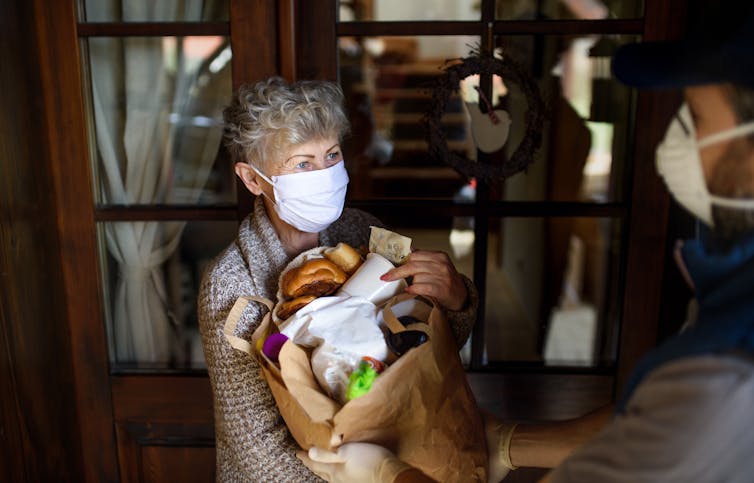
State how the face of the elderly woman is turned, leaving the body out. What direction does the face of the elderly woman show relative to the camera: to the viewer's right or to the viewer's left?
to the viewer's right

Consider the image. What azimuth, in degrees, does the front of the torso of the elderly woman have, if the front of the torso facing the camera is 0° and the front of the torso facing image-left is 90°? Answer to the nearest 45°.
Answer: approximately 315°

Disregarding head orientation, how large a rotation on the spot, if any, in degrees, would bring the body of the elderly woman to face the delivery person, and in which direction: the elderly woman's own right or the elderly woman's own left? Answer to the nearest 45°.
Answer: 0° — they already face them
